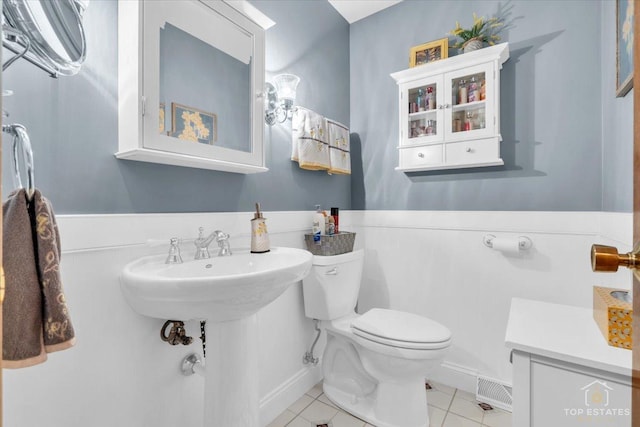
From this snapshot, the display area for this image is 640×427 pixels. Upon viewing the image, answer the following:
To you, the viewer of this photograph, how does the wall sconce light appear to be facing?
facing the viewer and to the right of the viewer

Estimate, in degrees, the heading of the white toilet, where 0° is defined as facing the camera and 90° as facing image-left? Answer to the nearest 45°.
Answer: approximately 315°

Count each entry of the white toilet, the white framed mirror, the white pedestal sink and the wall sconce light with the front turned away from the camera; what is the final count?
0

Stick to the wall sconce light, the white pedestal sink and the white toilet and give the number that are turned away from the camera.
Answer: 0

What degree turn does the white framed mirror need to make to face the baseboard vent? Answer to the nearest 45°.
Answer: approximately 45° to its left

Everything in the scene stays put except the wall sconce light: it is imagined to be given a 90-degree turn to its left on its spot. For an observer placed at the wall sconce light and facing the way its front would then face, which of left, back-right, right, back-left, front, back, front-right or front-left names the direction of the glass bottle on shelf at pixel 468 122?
front-right

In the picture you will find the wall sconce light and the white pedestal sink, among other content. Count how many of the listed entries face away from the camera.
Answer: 0

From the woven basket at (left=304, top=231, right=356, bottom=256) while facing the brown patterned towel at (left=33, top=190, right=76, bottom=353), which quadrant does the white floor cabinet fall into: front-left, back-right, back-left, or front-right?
front-left

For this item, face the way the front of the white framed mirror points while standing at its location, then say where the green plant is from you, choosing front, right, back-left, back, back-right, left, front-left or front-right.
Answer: front-left

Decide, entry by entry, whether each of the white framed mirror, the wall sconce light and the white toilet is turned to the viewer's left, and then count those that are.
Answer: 0
